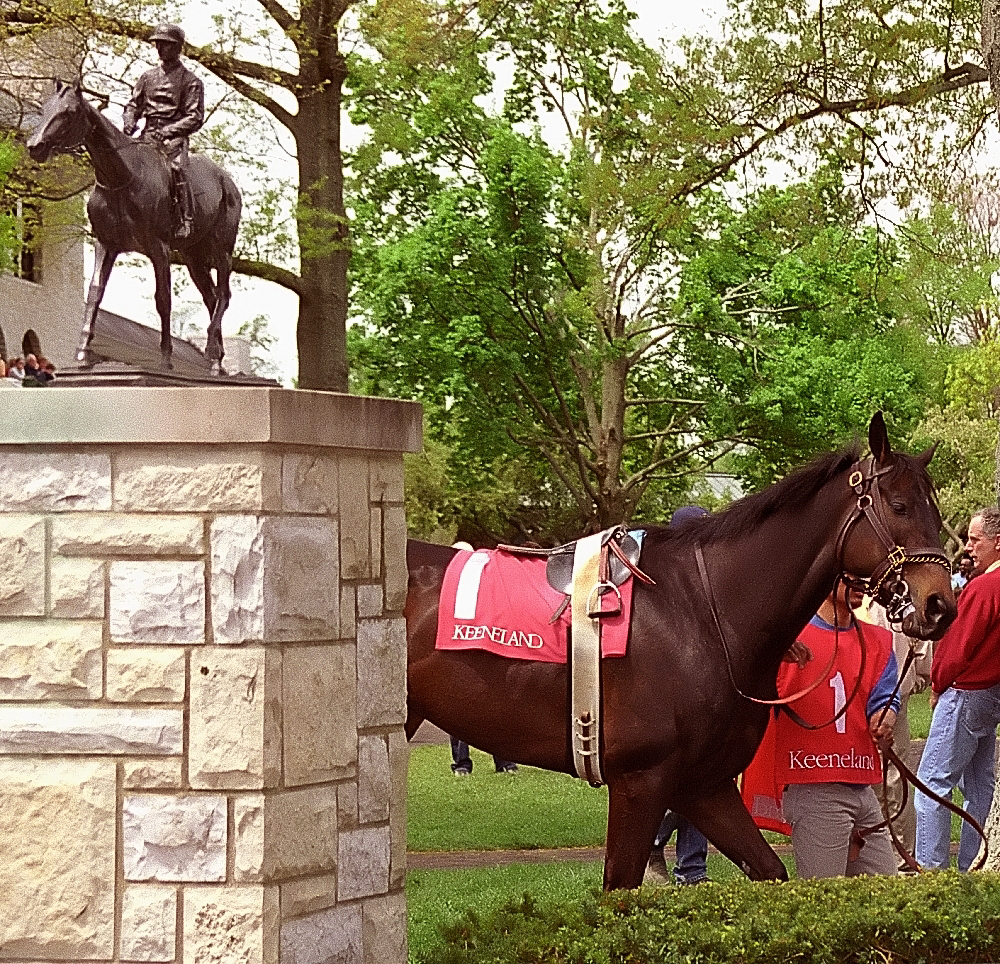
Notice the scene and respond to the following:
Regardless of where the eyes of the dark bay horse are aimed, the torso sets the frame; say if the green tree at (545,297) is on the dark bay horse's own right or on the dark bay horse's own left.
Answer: on the dark bay horse's own left

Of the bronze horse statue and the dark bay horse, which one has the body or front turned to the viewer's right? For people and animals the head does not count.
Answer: the dark bay horse

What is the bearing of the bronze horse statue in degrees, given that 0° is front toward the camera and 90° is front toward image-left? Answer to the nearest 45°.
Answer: approximately 45°

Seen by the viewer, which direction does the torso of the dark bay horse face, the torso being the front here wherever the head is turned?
to the viewer's right

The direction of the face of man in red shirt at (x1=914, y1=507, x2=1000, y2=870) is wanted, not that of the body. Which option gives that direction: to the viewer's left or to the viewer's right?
to the viewer's left

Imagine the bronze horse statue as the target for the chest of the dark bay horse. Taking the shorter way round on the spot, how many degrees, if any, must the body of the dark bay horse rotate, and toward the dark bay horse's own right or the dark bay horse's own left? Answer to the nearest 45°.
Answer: approximately 135° to the dark bay horse's own right

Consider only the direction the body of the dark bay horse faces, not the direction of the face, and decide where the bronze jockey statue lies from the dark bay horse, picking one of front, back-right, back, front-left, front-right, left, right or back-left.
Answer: back-right

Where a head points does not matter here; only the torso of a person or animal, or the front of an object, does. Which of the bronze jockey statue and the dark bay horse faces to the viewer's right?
the dark bay horse

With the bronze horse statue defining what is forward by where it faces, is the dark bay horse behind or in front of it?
behind

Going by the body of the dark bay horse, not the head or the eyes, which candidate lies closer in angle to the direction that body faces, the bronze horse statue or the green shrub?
the green shrub

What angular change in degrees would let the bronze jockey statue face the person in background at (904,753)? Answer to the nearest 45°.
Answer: approximately 180°

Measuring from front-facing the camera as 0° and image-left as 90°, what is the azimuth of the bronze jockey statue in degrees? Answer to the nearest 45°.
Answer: approximately 45°

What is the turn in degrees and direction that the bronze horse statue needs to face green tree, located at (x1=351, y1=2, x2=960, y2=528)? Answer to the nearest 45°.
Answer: approximately 135° to its right
